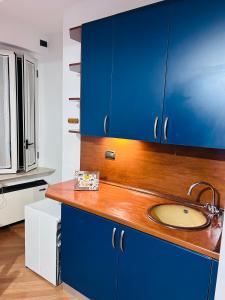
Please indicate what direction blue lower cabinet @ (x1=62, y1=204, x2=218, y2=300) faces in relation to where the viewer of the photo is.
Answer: facing the viewer and to the left of the viewer

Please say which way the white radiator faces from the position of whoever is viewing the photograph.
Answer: facing the viewer and to the right of the viewer

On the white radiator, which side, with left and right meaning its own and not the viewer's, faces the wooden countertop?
front

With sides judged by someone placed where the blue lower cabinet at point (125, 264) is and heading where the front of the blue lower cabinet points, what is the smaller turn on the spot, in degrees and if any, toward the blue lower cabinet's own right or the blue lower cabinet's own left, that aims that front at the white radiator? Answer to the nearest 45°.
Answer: approximately 90° to the blue lower cabinet's own right

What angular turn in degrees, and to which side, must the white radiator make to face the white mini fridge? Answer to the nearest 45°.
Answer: approximately 45° to its right

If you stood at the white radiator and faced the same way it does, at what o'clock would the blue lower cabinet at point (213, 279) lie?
The blue lower cabinet is roughly at 1 o'clock from the white radiator.

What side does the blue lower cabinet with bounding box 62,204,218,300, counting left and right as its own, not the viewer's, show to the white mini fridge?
right

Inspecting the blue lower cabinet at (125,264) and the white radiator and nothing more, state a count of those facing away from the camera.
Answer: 0
